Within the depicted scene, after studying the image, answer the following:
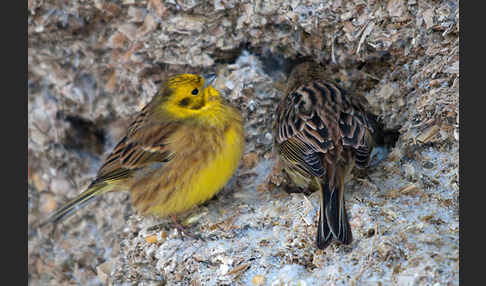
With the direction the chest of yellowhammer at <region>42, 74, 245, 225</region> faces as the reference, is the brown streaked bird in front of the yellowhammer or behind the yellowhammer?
in front

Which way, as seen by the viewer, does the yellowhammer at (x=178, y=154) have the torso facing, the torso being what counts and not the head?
to the viewer's right
